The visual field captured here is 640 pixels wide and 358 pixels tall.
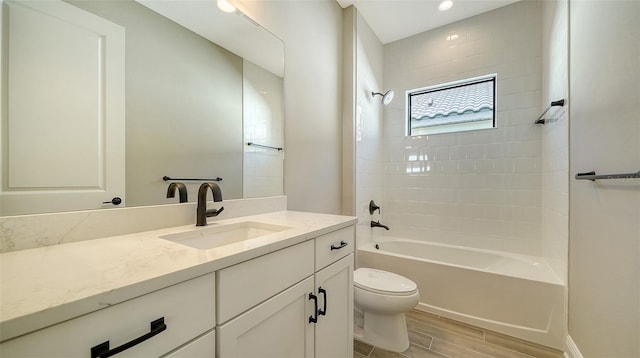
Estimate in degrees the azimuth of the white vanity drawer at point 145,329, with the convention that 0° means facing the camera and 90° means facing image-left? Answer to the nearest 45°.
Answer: approximately 315°

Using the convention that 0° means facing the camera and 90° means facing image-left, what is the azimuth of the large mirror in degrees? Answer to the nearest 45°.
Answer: approximately 315°

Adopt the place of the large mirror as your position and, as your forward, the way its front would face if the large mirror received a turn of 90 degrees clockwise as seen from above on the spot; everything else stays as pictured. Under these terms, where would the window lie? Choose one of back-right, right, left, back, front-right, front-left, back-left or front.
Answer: back-left

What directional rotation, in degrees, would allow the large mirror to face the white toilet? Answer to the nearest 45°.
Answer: approximately 45° to its left

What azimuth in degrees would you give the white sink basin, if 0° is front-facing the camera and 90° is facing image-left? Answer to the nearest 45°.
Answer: approximately 315°

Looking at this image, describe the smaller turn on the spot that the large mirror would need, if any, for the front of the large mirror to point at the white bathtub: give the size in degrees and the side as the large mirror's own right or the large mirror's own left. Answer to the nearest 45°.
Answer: approximately 45° to the large mirror's own left

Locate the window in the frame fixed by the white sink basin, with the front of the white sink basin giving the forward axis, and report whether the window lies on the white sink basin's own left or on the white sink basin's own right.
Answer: on the white sink basin's own left

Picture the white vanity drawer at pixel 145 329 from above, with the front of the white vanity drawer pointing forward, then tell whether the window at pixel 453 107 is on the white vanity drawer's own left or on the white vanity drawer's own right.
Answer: on the white vanity drawer's own left
